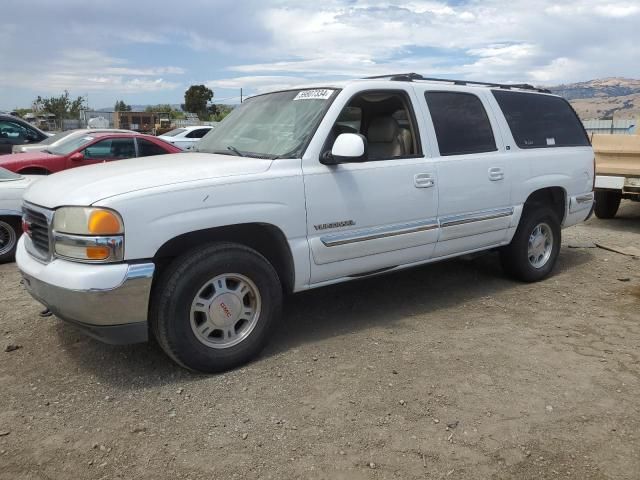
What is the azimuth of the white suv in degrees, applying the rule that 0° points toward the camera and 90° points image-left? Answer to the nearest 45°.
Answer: approximately 45°

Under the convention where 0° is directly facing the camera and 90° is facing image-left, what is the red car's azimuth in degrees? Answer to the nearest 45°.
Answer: approximately 45°

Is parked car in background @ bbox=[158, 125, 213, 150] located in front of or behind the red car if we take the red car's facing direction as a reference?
behind

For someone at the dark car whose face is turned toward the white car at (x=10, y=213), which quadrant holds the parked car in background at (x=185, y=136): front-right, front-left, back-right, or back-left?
back-left

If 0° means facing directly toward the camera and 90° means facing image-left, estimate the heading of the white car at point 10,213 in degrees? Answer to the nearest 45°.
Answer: approximately 90°

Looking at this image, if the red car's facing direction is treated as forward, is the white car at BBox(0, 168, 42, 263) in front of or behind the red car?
in front

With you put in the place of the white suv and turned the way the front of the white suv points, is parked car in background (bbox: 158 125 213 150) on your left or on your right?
on your right

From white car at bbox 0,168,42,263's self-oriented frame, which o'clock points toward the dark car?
The dark car is roughly at 3 o'clock from the white car.
